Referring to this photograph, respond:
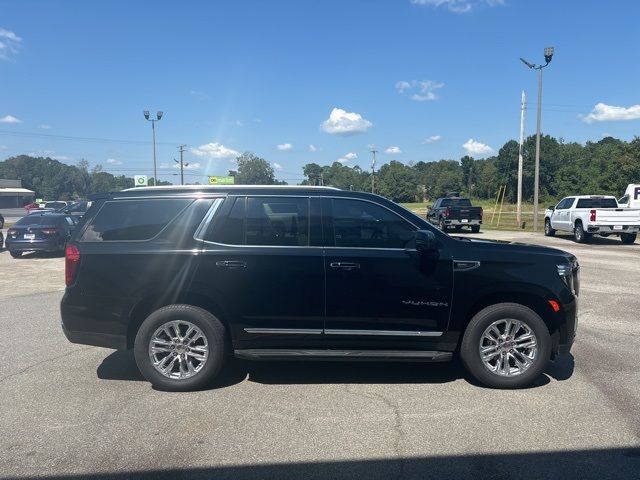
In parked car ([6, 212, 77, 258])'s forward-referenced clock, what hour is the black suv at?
The black suv is roughly at 4 o'clock from the parked car.

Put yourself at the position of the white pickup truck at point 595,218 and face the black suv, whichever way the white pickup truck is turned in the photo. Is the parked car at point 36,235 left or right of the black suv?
right

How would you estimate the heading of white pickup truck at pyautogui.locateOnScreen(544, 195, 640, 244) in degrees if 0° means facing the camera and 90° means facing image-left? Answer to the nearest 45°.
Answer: approximately 135°

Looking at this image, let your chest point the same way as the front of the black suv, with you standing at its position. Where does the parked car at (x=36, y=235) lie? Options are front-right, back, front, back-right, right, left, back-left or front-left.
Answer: back-left

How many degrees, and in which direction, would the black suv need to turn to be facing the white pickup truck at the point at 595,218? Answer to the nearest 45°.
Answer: approximately 45° to its left

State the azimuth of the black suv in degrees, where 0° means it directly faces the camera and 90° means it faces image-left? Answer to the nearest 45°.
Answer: approximately 270°

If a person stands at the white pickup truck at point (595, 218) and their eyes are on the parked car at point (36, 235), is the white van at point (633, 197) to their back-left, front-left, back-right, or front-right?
back-right

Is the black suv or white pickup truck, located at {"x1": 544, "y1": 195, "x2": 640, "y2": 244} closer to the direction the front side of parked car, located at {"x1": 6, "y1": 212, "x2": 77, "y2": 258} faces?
the white pickup truck

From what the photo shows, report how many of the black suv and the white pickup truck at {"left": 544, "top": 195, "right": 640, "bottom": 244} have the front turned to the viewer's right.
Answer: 1
